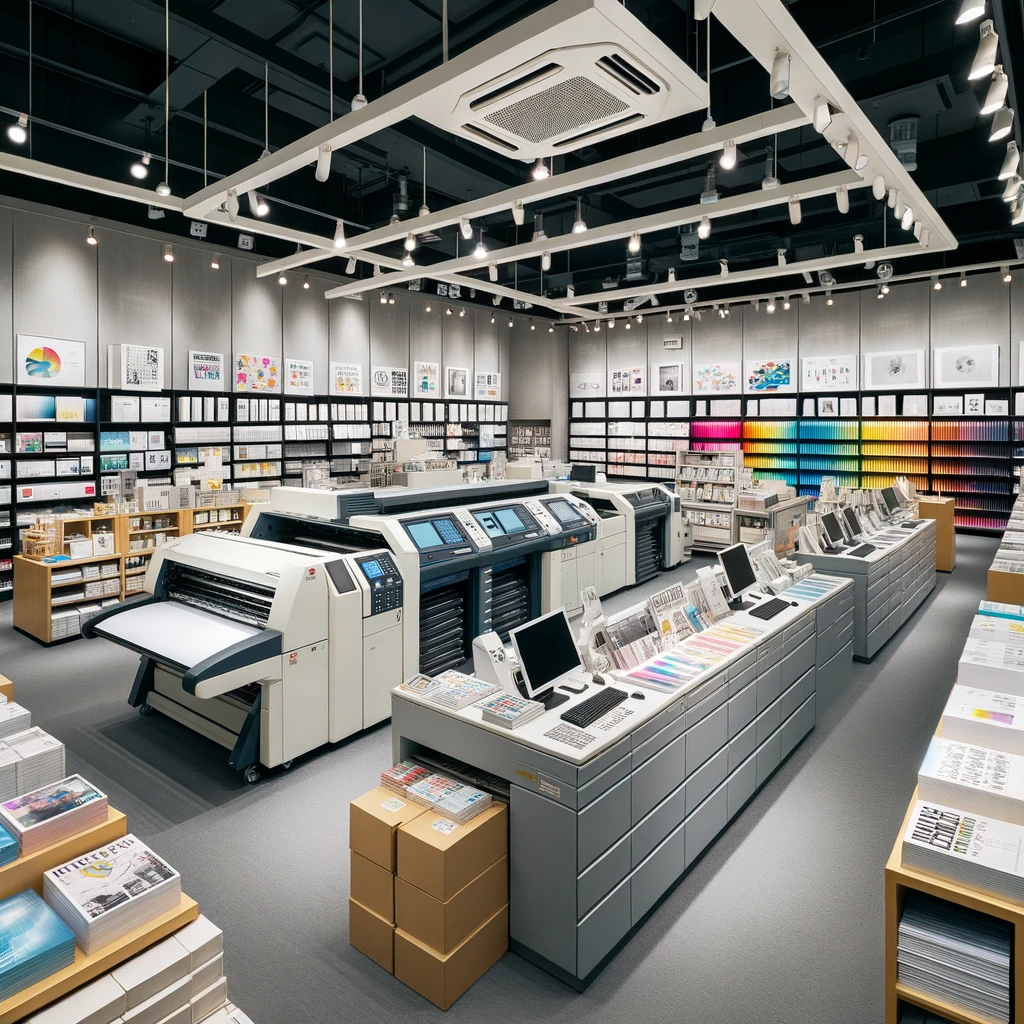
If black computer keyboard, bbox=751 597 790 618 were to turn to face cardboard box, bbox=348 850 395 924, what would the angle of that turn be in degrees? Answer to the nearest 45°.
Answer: approximately 90° to its right

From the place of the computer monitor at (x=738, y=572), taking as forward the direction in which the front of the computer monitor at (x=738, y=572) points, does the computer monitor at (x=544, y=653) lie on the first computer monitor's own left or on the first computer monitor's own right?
on the first computer monitor's own right

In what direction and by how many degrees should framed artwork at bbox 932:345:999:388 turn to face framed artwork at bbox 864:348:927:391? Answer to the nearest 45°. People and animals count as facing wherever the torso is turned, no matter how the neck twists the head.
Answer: approximately 90° to its right

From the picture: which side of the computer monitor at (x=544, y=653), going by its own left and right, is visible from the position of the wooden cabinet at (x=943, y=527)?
left

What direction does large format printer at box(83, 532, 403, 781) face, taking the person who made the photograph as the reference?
facing the viewer and to the left of the viewer

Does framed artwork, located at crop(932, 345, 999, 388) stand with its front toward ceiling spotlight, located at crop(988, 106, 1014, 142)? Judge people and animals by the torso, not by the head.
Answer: yes

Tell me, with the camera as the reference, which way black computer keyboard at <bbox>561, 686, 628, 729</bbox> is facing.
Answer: facing the viewer and to the right of the viewer

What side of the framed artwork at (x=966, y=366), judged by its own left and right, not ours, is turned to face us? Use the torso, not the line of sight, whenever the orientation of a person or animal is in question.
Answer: front

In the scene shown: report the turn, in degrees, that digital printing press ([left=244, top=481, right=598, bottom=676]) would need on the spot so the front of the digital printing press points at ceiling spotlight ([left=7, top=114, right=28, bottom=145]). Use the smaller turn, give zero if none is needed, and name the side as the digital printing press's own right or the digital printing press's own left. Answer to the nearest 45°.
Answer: approximately 135° to the digital printing press's own right

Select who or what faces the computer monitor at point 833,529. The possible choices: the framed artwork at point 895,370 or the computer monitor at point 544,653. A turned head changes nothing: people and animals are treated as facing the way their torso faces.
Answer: the framed artwork
